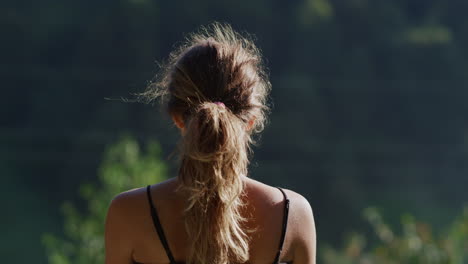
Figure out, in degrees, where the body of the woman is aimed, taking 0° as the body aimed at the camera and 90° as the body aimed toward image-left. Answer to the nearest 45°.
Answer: approximately 180°

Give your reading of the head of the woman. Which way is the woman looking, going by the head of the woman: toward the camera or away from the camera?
away from the camera
